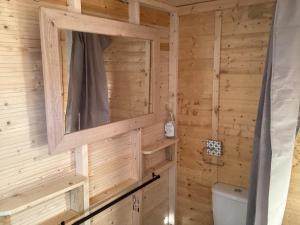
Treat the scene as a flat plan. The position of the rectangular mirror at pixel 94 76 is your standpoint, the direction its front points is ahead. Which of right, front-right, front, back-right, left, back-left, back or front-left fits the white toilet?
front-left

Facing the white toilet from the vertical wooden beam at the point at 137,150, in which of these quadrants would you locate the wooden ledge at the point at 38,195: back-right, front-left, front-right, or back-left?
back-right

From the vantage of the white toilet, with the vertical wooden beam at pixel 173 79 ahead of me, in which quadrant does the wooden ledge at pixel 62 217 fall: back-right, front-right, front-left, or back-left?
front-left

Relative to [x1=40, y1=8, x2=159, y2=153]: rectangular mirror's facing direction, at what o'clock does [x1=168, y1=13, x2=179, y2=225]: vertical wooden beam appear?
The vertical wooden beam is roughly at 9 o'clock from the rectangular mirror.

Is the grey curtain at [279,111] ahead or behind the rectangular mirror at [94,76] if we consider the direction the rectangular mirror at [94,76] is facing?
ahead

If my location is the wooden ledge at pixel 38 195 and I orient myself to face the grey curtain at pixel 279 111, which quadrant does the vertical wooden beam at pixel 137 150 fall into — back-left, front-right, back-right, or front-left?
front-left
